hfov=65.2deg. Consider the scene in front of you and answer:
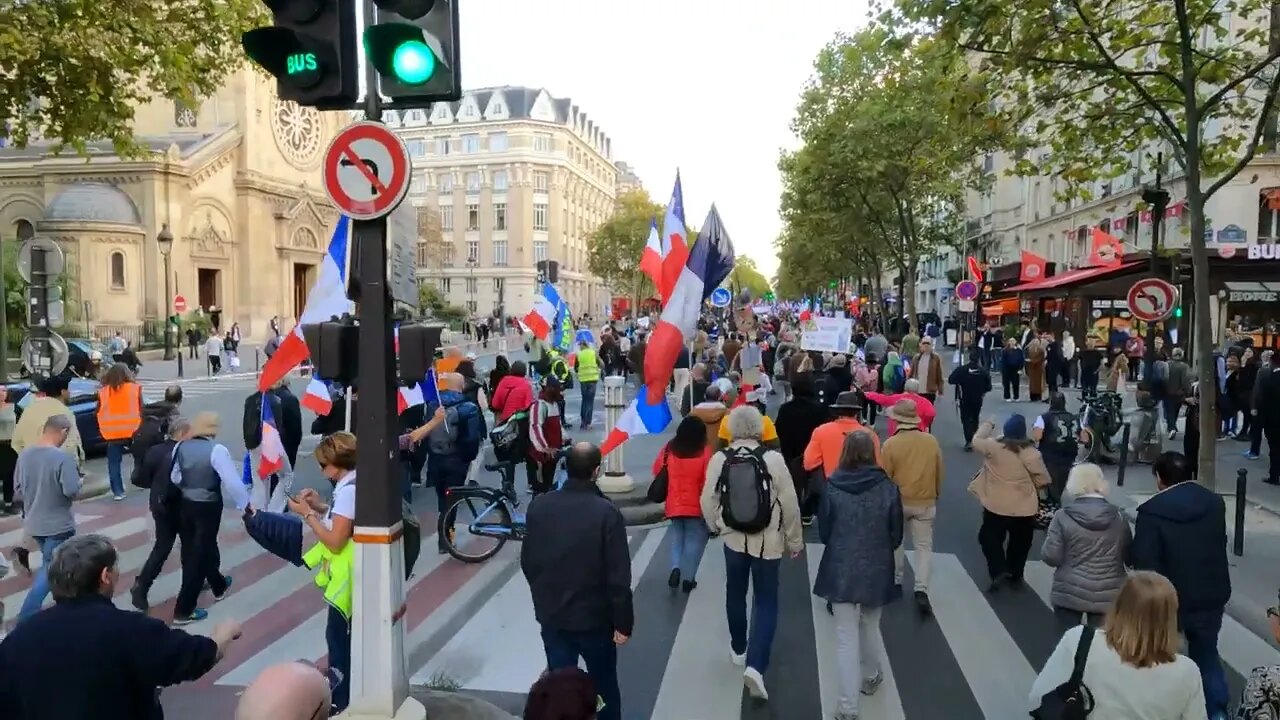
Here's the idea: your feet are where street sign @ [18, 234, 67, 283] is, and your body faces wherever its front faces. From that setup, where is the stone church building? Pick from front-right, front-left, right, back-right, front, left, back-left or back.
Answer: front

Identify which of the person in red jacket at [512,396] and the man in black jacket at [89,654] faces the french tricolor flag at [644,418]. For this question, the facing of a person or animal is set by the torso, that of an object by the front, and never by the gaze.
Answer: the man in black jacket

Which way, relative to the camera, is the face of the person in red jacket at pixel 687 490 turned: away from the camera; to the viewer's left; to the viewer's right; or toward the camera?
away from the camera

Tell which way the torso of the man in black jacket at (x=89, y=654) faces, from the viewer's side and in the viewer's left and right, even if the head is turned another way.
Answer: facing away from the viewer and to the right of the viewer

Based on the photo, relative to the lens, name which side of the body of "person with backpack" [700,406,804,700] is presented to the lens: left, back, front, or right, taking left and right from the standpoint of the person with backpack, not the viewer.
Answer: back

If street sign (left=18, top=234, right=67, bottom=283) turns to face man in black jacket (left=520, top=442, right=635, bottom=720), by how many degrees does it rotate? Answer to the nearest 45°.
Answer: approximately 180°

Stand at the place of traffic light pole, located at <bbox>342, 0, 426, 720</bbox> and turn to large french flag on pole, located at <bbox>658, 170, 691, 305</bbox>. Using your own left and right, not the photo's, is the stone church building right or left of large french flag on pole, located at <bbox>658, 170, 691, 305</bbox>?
left

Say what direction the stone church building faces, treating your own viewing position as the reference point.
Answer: facing the viewer and to the right of the viewer

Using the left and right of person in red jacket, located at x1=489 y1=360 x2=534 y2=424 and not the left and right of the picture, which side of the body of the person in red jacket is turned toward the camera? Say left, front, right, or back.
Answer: back

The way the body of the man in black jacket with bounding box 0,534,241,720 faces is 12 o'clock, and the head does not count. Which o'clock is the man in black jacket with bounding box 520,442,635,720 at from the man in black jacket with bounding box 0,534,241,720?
the man in black jacket with bounding box 520,442,635,720 is roughly at 1 o'clock from the man in black jacket with bounding box 0,534,241,720.

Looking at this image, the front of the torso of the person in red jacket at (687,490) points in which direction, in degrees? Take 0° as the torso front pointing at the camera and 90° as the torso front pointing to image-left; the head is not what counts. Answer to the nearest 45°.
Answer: approximately 180°

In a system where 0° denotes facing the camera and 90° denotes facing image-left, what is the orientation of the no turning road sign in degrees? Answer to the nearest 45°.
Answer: approximately 0°
